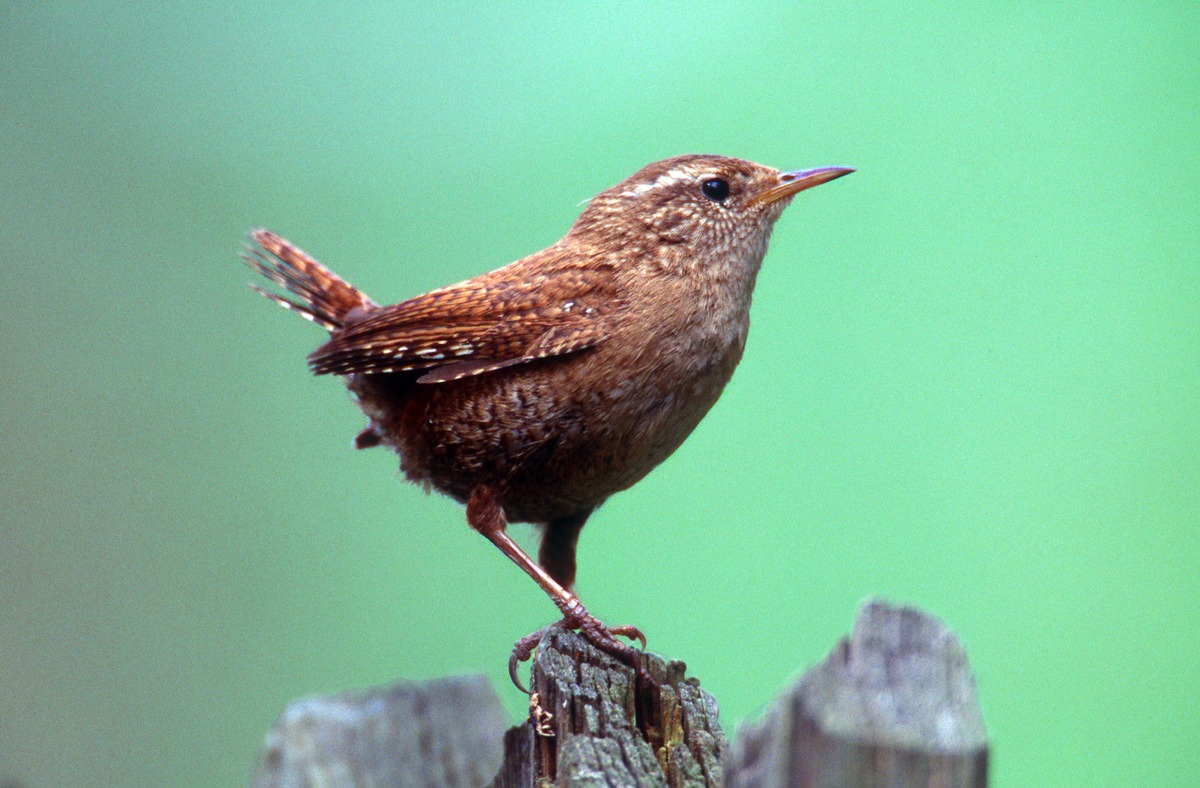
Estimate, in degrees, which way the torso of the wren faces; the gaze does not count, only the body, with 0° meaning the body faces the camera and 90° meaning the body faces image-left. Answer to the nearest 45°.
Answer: approximately 270°
